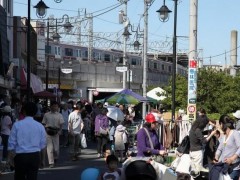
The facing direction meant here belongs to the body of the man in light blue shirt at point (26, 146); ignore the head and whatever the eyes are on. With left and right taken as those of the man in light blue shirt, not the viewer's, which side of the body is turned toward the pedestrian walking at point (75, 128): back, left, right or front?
front

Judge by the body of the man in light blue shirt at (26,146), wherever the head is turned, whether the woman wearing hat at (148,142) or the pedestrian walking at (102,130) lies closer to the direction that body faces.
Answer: the pedestrian walking

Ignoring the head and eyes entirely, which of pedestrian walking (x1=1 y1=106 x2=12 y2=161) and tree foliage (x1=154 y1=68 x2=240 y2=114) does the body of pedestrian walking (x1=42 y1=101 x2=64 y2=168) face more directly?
the pedestrian walking

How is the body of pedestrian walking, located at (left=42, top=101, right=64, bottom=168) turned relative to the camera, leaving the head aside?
toward the camera

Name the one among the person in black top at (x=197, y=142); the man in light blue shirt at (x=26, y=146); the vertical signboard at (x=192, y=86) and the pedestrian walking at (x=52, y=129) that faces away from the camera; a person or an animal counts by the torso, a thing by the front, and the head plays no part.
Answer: the man in light blue shirt

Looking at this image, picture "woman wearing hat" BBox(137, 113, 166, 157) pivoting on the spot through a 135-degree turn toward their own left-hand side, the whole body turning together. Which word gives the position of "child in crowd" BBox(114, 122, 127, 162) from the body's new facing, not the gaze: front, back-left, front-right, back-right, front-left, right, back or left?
front-right

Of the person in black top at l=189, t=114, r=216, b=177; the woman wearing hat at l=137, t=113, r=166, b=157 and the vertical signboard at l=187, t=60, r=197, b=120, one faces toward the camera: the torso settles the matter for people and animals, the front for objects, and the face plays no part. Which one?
the vertical signboard

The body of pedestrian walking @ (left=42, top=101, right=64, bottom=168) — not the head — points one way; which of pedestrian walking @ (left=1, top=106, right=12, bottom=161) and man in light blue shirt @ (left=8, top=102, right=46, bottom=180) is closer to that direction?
the man in light blue shirt

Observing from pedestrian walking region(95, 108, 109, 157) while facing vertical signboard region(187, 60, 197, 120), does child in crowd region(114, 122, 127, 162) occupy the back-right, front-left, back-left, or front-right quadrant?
front-right

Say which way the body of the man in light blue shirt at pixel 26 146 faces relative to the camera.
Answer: away from the camera

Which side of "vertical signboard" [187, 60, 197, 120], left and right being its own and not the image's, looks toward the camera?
front

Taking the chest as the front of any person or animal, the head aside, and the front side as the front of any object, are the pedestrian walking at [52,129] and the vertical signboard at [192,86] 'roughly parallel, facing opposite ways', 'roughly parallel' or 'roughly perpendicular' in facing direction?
roughly parallel

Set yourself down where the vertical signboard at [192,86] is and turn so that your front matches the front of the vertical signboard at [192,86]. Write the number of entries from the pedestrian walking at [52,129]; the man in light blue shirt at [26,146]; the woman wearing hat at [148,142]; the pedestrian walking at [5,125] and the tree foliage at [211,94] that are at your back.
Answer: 1
